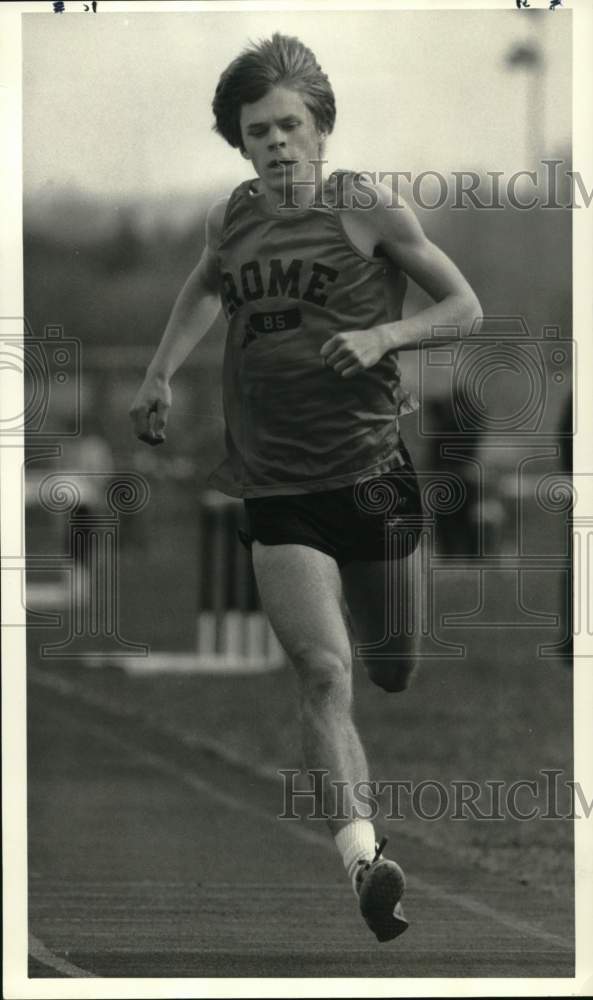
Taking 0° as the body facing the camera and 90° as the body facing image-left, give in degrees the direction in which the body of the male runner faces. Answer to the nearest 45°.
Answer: approximately 0°
